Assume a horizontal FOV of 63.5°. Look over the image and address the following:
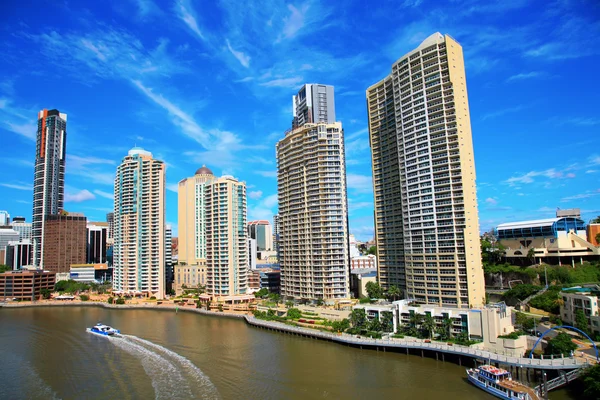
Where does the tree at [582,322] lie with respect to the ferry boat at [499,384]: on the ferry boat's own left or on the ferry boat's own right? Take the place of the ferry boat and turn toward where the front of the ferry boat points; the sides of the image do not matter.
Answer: on the ferry boat's own right

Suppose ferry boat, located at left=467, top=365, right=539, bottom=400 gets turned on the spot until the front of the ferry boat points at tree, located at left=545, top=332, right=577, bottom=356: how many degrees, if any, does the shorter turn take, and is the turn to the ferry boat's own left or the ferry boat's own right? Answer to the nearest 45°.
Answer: approximately 90° to the ferry boat's own right

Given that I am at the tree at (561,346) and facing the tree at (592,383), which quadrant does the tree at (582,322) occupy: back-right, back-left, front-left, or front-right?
back-left

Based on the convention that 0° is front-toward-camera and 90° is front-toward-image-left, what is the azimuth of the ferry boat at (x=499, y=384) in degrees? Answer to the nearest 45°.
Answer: approximately 135°

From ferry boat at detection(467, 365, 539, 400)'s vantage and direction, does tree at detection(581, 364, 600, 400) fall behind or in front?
behind
